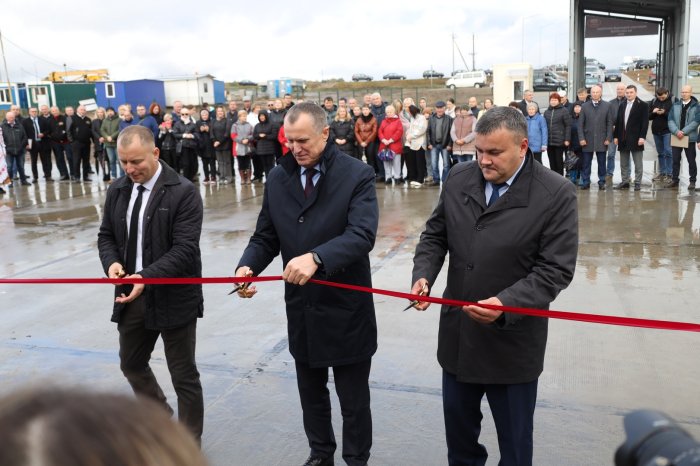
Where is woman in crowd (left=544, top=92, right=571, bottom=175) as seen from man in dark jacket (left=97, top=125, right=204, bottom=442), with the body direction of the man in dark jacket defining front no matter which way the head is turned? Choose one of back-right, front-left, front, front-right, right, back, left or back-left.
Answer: back

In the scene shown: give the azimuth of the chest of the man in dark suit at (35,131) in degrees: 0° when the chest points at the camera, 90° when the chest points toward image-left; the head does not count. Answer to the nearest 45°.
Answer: approximately 0°

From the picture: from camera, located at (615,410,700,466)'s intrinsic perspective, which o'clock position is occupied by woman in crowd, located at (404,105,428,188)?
The woman in crowd is roughly at 1 o'clock from the camera.

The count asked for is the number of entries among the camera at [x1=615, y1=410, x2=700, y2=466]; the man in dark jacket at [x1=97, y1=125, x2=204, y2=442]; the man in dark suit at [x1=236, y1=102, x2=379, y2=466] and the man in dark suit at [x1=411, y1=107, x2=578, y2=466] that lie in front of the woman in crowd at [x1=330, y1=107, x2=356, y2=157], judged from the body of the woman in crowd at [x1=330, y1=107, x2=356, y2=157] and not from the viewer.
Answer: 4

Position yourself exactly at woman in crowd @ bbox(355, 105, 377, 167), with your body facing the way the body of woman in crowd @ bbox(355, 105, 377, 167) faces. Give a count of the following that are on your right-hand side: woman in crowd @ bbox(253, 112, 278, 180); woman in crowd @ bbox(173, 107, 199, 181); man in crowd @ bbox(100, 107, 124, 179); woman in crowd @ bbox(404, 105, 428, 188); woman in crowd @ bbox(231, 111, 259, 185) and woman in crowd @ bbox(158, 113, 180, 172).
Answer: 5

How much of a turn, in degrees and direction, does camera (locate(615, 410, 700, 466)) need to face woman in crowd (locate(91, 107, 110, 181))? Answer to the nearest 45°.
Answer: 0° — it already faces them

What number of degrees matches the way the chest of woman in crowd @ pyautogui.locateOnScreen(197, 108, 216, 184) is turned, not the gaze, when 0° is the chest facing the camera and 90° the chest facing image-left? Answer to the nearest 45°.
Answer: approximately 0°

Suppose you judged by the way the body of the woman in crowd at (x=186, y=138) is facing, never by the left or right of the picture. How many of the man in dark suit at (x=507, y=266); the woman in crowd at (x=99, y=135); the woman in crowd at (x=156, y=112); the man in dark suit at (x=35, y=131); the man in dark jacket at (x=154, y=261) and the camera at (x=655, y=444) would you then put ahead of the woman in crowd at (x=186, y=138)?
3
